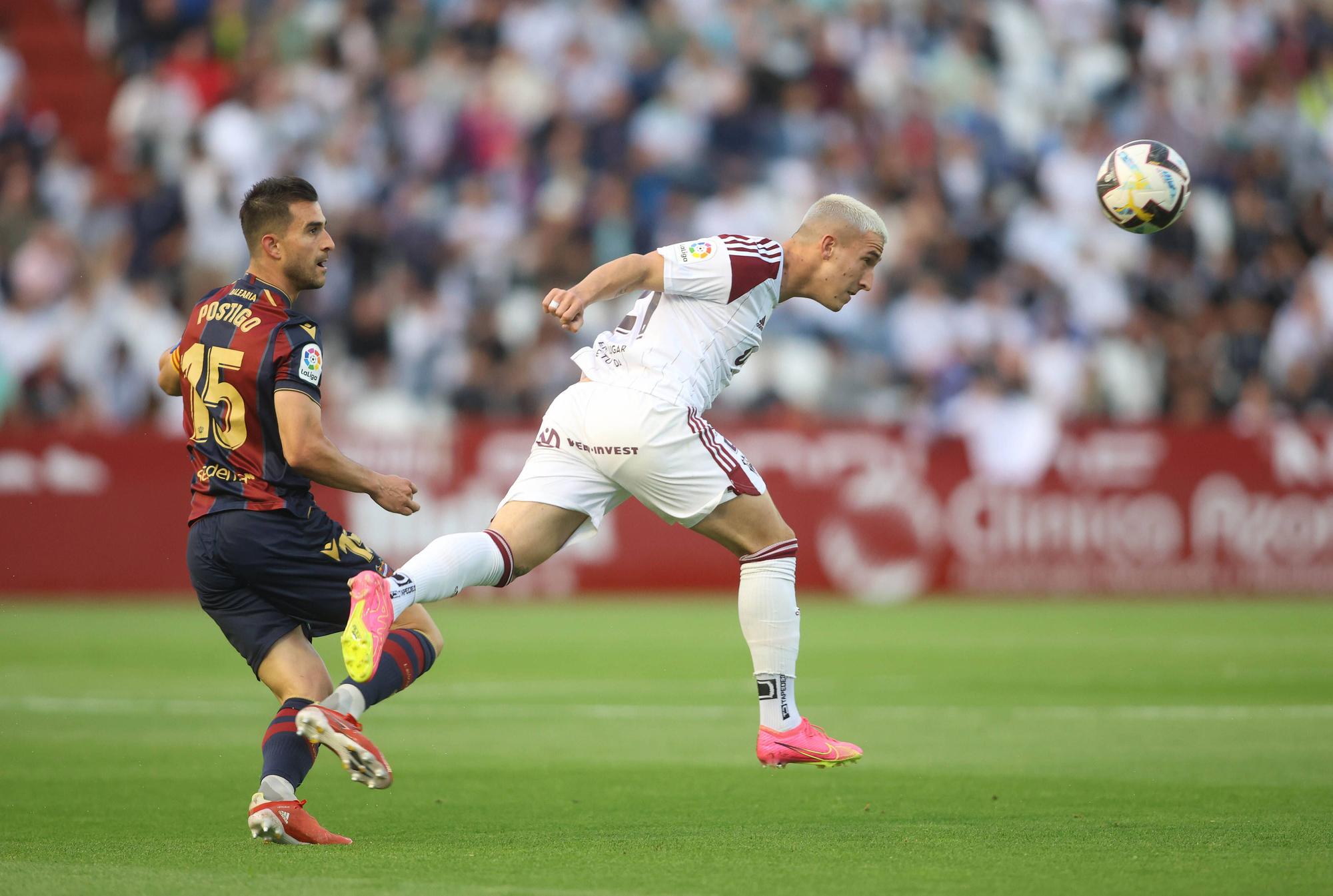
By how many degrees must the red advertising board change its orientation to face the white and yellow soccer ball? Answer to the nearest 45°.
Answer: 0° — it already faces it

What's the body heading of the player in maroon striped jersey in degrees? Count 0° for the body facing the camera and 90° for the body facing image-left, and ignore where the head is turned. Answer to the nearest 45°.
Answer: approximately 225°

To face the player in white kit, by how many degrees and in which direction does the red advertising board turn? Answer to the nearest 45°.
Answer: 0° — it already faces them

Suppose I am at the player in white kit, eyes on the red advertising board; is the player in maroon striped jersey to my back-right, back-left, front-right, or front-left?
back-left

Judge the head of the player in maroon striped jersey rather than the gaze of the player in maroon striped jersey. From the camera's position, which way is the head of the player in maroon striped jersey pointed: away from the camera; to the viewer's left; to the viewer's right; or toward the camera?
to the viewer's right

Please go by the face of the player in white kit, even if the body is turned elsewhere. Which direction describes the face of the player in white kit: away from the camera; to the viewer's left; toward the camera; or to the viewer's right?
to the viewer's right

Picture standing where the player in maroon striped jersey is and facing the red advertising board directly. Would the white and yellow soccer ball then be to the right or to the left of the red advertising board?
right

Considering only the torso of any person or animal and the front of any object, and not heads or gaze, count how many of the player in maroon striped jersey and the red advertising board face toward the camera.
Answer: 1

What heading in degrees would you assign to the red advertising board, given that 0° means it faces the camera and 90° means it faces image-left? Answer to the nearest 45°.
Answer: approximately 0°

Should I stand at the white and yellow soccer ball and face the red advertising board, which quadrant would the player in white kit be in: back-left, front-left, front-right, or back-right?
back-left
